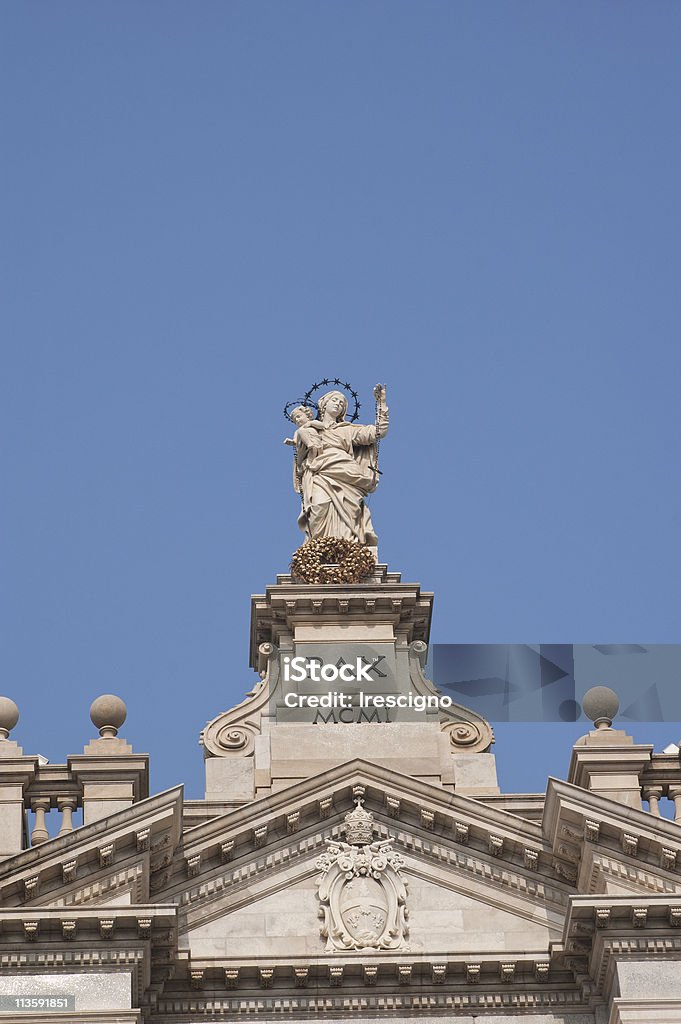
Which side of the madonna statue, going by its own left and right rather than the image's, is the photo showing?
front
